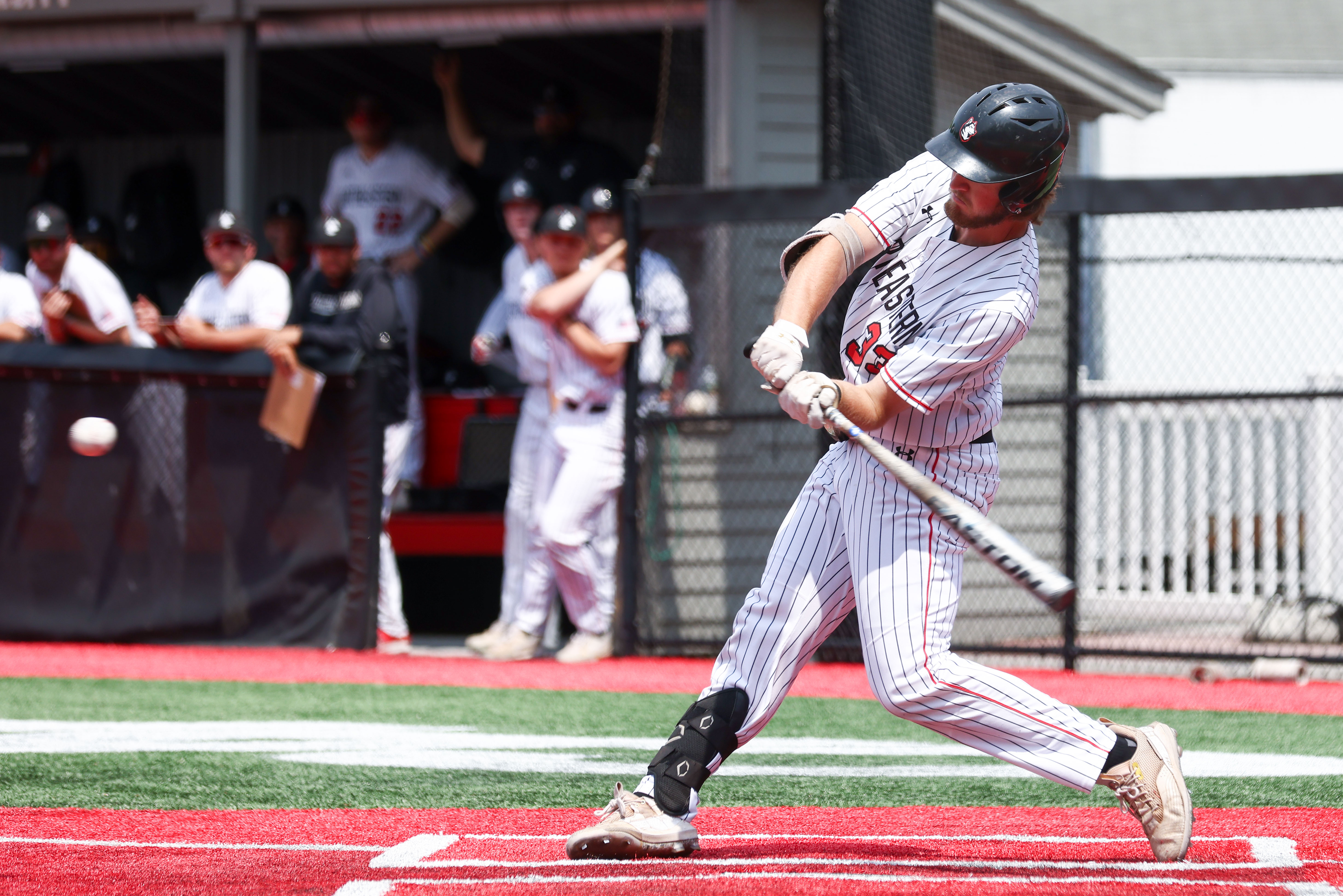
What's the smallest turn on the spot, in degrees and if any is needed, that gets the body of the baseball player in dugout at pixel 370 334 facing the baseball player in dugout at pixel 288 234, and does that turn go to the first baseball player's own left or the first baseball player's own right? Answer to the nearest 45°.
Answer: approximately 135° to the first baseball player's own right

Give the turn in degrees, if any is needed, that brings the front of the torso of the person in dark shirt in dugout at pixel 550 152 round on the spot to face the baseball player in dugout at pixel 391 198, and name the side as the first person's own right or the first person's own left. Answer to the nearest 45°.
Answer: approximately 135° to the first person's own right

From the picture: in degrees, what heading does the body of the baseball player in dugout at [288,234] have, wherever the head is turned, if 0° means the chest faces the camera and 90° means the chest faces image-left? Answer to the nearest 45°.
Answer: approximately 0°

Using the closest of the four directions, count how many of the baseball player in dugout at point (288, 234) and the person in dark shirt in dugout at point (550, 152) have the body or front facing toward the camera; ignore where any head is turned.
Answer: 2

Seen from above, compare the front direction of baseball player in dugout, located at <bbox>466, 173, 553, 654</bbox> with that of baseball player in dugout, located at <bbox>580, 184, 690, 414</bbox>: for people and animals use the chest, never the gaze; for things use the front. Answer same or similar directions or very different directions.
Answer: same or similar directions

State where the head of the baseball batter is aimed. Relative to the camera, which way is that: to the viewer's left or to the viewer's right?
to the viewer's left

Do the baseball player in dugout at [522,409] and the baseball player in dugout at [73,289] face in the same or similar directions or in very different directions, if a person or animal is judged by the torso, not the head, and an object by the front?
same or similar directions

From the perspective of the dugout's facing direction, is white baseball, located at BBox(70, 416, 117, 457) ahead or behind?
ahead

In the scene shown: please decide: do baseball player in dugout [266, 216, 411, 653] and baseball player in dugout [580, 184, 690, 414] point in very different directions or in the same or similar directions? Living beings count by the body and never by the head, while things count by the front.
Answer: same or similar directions

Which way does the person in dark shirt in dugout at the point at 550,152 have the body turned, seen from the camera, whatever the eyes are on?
toward the camera

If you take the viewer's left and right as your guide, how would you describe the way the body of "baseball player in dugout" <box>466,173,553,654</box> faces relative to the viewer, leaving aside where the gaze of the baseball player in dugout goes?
facing the viewer and to the left of the viewer

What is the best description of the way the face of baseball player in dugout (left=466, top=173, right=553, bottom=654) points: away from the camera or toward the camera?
toward the camera

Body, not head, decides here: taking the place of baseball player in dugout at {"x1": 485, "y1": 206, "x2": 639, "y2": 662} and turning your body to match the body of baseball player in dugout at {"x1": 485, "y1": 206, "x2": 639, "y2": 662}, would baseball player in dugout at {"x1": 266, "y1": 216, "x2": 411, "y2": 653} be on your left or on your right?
on your right
